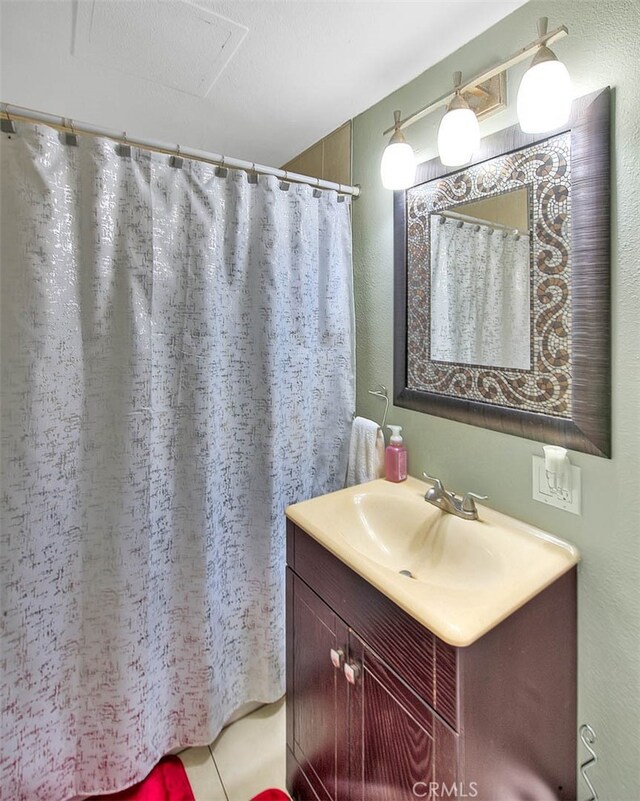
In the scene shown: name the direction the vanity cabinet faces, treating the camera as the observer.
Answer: facing the viewer and to the left of the viewer

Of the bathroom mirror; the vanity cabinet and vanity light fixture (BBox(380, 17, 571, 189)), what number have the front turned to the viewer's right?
0

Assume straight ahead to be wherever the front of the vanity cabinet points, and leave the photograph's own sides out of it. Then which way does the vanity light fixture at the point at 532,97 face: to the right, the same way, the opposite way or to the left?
the same way

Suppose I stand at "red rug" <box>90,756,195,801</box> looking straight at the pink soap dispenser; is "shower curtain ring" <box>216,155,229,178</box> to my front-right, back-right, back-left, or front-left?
front-left

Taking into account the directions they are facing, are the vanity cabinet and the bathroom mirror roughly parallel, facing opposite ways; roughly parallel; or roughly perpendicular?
roughly parallel

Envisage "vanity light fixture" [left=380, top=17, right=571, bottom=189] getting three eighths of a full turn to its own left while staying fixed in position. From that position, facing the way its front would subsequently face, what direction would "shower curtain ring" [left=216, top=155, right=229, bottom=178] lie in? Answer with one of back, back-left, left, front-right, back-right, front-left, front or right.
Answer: back

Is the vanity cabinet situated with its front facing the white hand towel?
no

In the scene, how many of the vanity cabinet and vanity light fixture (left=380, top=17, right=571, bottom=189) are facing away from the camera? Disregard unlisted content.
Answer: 0

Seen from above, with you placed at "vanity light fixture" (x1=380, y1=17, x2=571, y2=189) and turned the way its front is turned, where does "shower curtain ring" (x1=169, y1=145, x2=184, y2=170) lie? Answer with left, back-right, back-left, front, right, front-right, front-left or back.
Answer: front-right

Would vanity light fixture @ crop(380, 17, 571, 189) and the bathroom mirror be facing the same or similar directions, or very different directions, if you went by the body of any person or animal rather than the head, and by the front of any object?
same or similar directions
